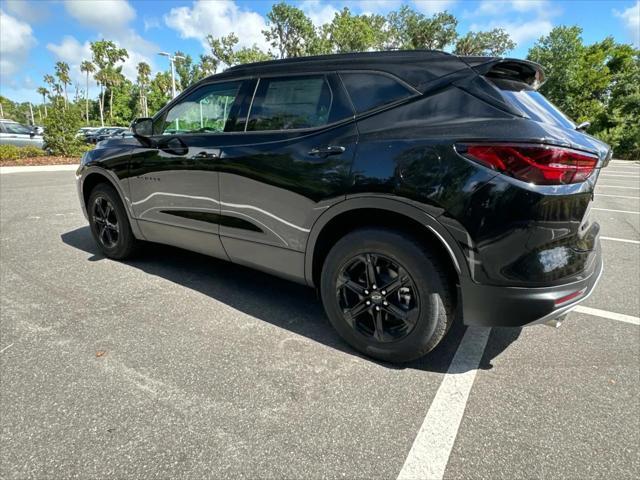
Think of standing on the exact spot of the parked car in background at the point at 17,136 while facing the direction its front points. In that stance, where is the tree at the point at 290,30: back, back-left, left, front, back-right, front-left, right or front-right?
front-left

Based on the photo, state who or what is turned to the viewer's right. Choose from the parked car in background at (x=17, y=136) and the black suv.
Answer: the parked car in background

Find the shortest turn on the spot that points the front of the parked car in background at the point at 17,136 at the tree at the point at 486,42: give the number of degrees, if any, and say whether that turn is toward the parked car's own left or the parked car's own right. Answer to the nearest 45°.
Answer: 0° — it already faces it

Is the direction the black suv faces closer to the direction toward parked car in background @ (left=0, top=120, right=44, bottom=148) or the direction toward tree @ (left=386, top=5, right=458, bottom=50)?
the parked car in background

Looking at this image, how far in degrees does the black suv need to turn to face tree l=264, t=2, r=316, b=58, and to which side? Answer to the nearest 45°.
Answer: approximately 45° to its right

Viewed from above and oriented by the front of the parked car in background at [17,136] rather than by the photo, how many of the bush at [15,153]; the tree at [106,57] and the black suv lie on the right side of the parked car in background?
2

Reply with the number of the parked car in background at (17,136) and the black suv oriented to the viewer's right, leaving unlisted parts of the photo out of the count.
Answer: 1

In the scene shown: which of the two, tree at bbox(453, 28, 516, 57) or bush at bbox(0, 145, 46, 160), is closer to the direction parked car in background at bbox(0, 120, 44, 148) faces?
the tree

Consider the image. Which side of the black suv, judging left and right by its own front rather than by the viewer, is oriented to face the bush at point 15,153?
front

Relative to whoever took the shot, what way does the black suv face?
facing away from the viewer and to the left of the viewer

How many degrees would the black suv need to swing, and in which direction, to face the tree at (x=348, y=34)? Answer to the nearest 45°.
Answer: approximately 45° to its right

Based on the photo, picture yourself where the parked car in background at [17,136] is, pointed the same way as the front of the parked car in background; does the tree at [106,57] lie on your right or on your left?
on your left

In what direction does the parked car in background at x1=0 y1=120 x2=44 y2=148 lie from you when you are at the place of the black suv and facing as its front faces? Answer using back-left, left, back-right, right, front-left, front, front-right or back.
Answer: front

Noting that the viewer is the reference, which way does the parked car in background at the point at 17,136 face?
facing to the right of the viewer
